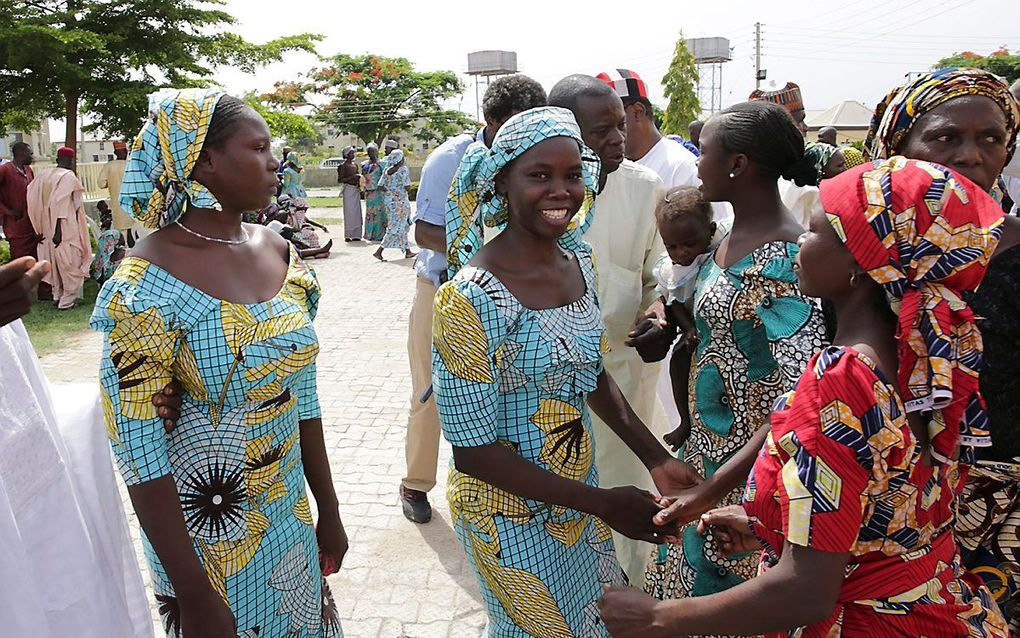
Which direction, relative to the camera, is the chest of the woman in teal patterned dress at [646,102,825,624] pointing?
to the viewer's left

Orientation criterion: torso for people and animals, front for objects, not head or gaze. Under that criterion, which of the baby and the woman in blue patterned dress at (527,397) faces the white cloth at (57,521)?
the baby

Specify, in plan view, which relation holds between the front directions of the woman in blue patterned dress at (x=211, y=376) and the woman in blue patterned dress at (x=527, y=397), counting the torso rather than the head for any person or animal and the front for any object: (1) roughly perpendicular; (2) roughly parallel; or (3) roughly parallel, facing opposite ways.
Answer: roughly parallel

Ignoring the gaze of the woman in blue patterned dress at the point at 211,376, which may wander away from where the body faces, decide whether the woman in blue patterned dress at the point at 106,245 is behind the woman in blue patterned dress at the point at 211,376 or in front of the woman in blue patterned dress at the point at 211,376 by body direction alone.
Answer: behind

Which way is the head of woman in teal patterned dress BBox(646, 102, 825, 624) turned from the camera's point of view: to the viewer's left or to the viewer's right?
to the viewer's left

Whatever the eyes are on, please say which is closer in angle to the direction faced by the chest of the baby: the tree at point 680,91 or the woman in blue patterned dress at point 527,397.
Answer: the woman in blue patterned dress

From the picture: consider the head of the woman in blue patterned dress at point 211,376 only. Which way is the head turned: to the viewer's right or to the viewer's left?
to the viewer's right

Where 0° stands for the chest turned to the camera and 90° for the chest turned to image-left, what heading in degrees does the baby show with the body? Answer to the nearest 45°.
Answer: approximately 45°

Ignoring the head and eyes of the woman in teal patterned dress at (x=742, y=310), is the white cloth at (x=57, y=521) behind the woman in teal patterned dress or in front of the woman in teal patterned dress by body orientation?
in front
